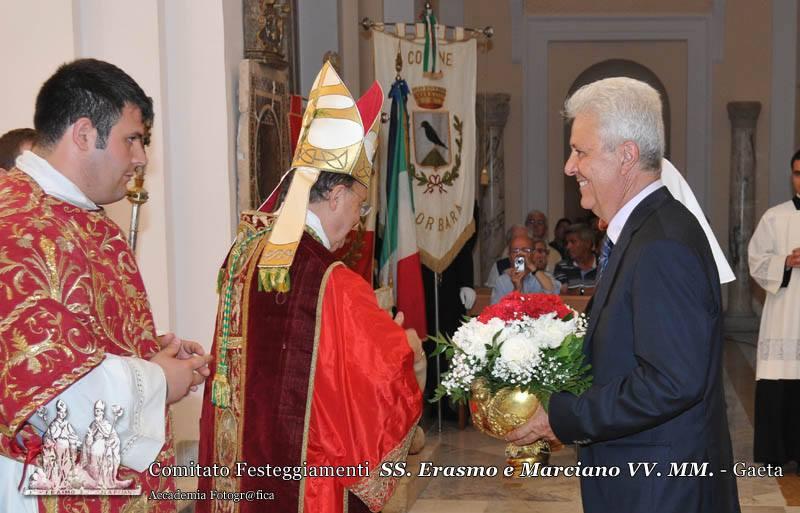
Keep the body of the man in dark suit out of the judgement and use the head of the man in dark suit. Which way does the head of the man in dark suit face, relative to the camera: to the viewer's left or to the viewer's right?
to the viewer's left

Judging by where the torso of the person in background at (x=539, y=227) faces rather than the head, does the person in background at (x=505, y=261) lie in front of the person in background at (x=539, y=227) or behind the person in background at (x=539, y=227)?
in front

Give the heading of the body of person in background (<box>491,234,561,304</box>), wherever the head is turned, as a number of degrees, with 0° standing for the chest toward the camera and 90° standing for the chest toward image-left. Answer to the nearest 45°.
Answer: approximately 0°

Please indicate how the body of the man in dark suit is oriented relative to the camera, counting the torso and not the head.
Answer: to the viewer's left

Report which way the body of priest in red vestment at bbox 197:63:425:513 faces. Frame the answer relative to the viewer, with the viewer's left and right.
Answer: facing away from the viewer and to the right of the viewer

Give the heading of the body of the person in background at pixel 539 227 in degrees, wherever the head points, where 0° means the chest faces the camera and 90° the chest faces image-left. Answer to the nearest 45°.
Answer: approximately 0°

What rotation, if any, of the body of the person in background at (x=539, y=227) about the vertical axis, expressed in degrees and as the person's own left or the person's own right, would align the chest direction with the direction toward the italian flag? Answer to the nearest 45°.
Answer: approximately 45° to the person's own right

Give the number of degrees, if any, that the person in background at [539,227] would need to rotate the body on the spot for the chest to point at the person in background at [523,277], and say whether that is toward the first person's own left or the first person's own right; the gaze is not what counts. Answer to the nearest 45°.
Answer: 0° — they already face them

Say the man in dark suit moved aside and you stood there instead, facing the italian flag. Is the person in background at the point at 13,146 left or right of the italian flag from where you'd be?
left

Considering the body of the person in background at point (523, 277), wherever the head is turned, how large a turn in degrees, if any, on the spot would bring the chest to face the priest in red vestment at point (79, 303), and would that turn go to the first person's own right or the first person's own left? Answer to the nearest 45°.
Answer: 0° — they already face them

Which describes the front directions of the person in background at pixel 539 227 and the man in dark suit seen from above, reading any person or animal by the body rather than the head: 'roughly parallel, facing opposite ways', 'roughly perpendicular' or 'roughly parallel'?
roughly perpendicular
